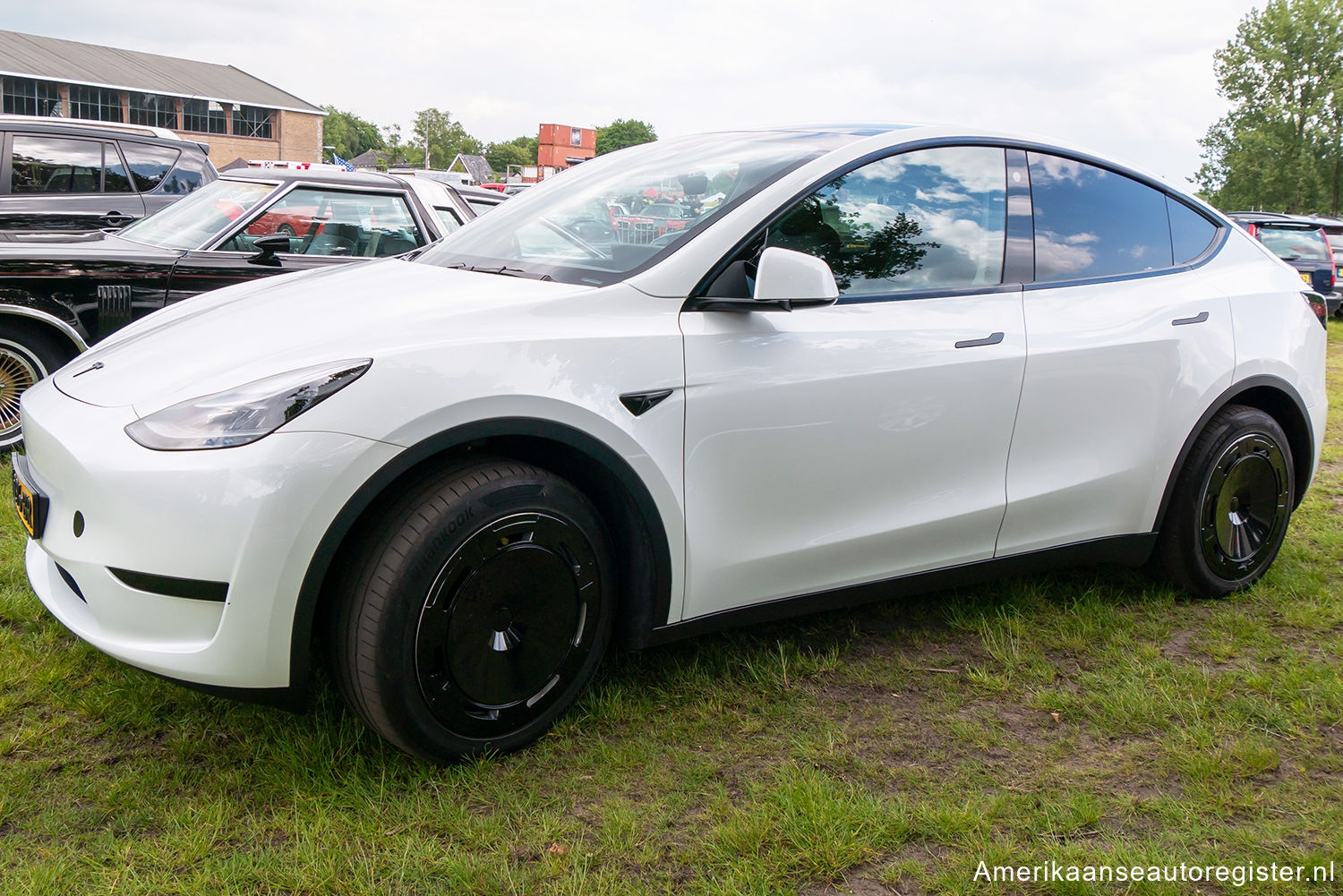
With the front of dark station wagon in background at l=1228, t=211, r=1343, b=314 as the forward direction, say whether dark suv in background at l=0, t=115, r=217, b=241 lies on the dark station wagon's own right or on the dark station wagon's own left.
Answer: on the dark station wagon's own left

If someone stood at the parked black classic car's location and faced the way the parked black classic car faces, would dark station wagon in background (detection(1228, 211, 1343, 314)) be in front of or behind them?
behind

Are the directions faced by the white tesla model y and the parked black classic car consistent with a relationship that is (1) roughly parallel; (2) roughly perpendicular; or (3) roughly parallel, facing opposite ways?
roughly parallel

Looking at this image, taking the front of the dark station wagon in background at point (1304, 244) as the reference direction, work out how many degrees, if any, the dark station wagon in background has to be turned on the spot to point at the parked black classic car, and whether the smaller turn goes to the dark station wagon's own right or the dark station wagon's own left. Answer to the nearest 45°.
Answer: approximately 135° to the dark station wagon's own left

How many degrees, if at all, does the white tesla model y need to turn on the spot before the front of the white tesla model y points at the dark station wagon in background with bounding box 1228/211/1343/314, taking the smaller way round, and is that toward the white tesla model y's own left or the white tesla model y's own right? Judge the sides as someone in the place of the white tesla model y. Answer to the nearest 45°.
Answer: approximately 180°

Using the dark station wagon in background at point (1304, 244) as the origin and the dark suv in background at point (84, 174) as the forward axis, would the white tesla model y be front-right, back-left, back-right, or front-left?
front-left

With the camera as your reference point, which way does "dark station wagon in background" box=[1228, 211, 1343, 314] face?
facing away from the viewer and to the left of the viewer

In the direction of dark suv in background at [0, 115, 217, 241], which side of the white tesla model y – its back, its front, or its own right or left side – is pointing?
right

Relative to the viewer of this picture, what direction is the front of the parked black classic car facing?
facing the viewer and to the left of the viewer
